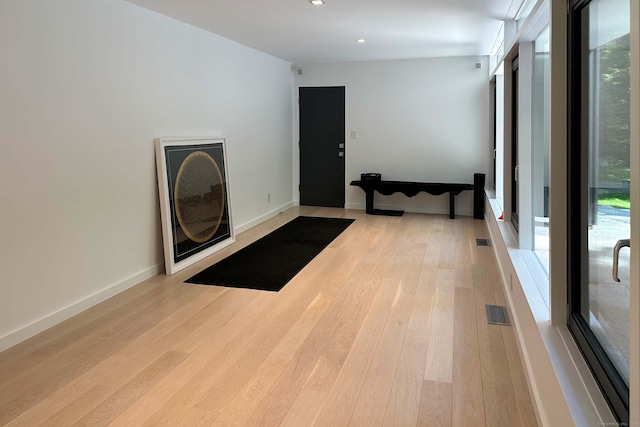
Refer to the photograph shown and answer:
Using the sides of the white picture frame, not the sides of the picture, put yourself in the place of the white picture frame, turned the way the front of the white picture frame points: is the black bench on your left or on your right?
on your left

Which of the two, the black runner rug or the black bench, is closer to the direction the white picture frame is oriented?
the black runner rug

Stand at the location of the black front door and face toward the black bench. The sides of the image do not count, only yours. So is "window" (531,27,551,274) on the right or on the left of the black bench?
right

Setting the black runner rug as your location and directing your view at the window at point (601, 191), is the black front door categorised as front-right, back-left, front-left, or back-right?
back-left

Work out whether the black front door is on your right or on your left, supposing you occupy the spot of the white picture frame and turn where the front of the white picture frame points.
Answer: on your left

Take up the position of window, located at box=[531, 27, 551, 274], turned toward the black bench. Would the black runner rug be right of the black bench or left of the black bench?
left

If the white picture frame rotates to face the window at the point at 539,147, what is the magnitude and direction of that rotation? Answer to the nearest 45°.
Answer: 0° — it already faces it

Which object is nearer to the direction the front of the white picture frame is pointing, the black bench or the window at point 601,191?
the window

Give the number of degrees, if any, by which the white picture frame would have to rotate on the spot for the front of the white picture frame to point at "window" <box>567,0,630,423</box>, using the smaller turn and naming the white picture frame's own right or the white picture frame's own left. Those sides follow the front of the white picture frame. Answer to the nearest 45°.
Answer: approximately 45° to the white picture frame's own right

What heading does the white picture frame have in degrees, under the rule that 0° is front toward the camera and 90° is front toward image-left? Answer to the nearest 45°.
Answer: approximately 315°
